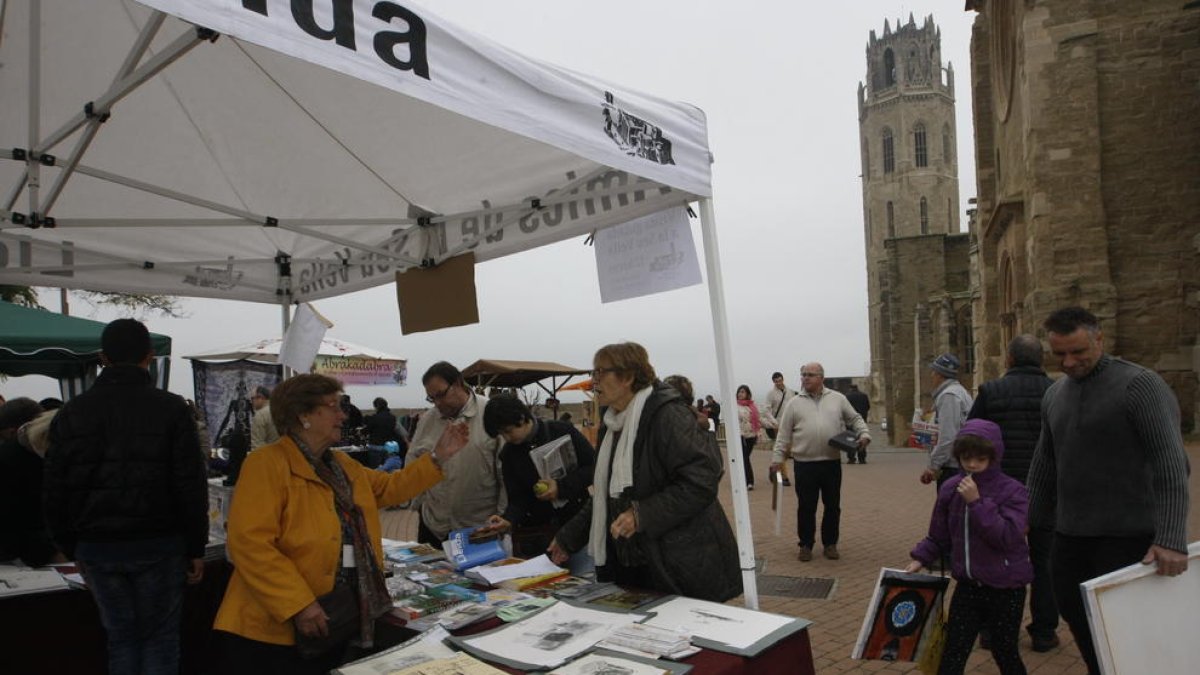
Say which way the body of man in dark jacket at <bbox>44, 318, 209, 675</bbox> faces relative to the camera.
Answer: away from the camera

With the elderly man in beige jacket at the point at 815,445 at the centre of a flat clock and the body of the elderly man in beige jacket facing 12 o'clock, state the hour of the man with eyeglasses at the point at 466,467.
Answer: The man with eyeglasses is roughly at 1 o'clock from the elderly man in beige jacket.

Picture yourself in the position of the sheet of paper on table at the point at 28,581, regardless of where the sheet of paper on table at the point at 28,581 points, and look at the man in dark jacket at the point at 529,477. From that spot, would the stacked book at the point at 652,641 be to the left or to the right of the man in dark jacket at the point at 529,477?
right

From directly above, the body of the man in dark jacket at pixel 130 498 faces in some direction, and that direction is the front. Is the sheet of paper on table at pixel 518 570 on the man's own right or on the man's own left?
on the man's own right

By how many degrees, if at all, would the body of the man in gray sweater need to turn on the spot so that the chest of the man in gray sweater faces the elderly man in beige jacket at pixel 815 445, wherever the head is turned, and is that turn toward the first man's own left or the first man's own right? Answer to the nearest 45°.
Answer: approximately 90° to the first man's own right

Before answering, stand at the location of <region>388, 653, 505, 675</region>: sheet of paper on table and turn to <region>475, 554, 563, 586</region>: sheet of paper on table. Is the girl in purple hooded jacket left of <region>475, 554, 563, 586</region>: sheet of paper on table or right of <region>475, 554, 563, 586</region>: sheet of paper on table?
right

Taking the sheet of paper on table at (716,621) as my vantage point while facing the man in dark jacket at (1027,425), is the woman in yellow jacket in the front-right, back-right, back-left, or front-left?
back-left

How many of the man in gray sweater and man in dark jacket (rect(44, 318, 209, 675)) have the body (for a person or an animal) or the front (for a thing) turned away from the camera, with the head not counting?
1

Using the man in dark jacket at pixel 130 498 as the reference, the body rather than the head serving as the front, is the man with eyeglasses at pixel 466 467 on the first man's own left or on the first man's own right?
on the first man's own right

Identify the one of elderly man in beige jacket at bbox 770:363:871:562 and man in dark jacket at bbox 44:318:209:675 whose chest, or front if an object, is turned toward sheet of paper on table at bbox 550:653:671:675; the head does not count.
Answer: the elderly man in beige jacket

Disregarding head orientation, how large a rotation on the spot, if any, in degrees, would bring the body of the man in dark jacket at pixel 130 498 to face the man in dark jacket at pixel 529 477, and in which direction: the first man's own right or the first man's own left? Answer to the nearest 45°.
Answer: approximately 90° to the first man's own right

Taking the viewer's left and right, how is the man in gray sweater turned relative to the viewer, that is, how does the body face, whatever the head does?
facing the viewer and to the left of the viewer

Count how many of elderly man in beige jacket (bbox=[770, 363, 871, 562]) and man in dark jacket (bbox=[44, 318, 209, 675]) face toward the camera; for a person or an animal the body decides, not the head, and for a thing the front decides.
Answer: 1

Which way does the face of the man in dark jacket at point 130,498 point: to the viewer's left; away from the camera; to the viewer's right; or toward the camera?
away from the camera

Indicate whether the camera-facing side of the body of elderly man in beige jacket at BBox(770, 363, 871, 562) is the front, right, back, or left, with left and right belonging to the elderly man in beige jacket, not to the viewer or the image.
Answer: front
